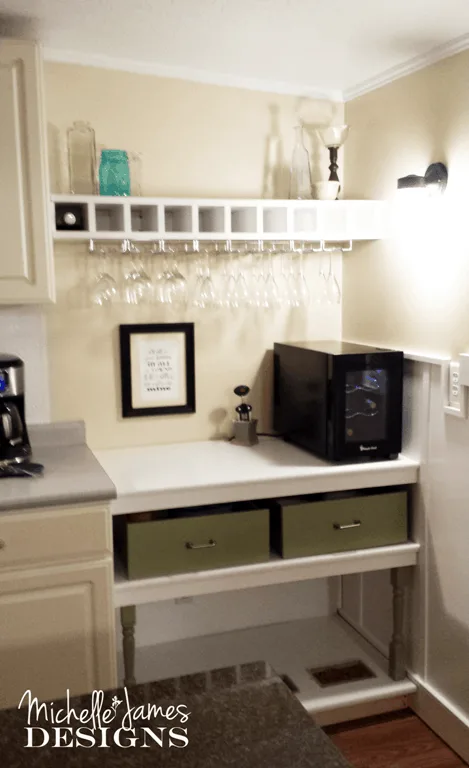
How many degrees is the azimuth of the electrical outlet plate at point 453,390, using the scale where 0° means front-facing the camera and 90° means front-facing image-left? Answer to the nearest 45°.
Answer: approximately 45°

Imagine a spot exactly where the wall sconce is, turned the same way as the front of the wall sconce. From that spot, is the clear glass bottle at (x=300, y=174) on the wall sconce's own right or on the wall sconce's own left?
on the wall sconce's own right

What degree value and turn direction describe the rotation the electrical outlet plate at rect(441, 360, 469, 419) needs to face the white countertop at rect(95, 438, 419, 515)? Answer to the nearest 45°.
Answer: approximately 45° to its right

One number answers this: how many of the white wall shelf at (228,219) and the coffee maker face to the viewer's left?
0

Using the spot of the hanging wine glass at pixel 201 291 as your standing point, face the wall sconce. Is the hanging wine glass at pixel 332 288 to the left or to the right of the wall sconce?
left

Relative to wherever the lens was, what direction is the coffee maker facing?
facing the viewer and to the right of the viewer

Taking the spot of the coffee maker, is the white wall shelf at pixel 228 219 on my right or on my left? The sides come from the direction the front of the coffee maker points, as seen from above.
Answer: on my left

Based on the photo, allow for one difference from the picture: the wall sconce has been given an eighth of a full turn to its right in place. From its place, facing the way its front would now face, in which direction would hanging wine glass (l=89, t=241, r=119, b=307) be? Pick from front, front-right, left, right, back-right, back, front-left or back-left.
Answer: front

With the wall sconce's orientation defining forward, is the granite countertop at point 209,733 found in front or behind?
in front

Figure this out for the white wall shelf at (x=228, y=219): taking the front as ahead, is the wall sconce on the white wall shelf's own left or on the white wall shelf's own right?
on the white wall shelf's own left

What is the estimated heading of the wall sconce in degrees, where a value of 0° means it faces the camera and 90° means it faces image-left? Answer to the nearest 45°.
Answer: approximately 45°

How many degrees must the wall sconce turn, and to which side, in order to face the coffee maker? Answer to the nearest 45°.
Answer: approximately 45° to its right
